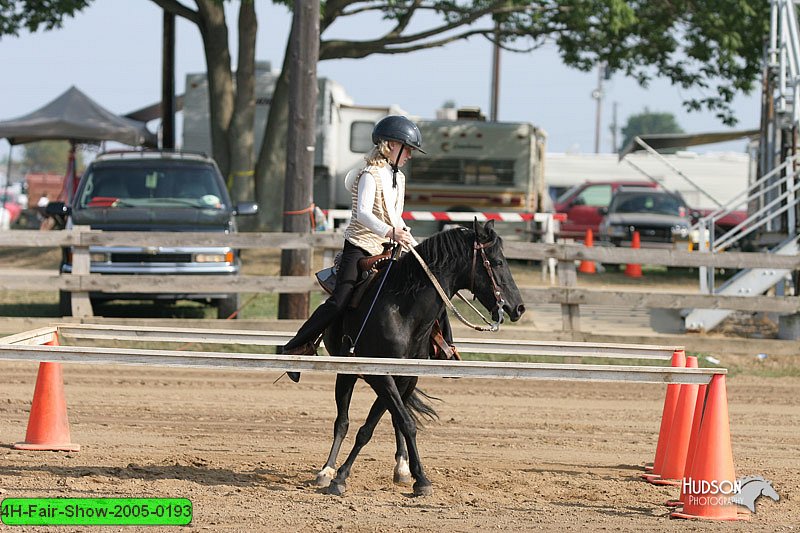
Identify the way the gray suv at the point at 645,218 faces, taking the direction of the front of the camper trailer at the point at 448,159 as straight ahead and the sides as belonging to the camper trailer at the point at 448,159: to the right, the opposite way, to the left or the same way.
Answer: the opposite way

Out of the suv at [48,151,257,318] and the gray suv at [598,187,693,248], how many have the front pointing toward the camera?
2

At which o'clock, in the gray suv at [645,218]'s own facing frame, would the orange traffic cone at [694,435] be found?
The orange traffic cone is roughly at 12 o'clock from the gray suv.

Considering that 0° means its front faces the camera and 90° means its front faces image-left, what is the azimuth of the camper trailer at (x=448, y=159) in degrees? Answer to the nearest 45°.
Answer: approximately 180°

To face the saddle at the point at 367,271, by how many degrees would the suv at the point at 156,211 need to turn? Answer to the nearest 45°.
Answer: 0° — it already faces it

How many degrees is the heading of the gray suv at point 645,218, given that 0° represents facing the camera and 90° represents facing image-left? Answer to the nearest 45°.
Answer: approximately 0°

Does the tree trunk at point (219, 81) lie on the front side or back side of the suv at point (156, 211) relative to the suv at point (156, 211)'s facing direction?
on the back side

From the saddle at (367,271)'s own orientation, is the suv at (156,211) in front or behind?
behind

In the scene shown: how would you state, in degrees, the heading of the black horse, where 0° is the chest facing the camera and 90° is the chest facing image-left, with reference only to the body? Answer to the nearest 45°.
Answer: approximately 315°

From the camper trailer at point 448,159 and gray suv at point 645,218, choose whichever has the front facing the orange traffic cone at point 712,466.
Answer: the gray suv
